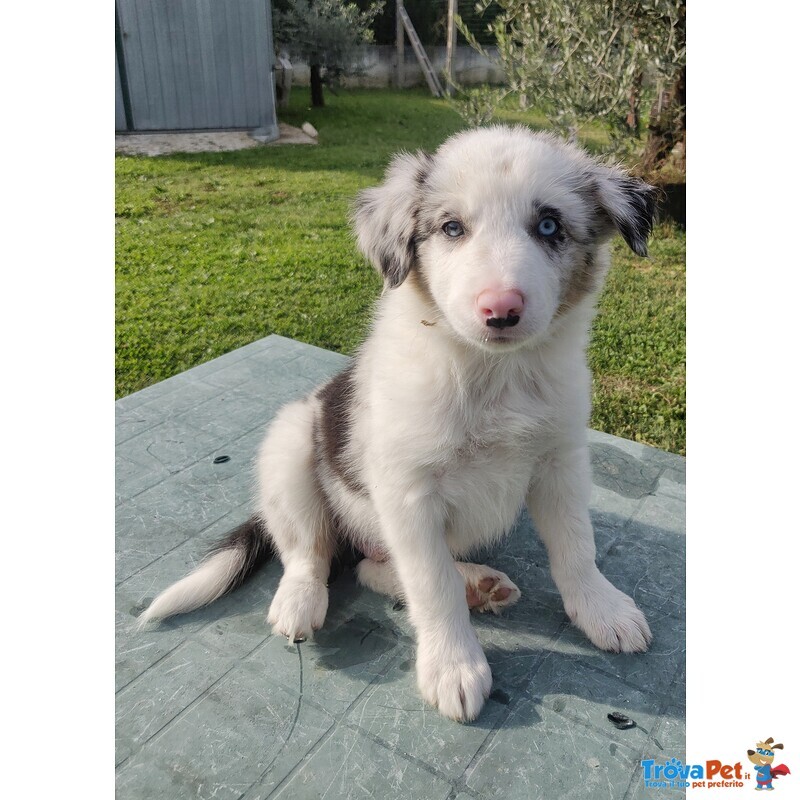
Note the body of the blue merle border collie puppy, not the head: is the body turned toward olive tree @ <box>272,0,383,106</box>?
no

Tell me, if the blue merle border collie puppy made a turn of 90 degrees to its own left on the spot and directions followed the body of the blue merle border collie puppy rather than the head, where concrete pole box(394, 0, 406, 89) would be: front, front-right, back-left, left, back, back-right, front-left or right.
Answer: front-left

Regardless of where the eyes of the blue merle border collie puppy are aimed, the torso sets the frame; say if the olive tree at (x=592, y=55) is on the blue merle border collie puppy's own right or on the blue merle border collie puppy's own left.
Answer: on the blue merle border collie puppy's own left

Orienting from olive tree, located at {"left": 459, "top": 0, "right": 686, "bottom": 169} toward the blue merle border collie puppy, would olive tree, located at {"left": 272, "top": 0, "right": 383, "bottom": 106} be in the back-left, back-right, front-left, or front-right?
back-right

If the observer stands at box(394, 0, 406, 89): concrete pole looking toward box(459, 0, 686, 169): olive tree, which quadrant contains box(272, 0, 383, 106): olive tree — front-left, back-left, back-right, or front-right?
front-right

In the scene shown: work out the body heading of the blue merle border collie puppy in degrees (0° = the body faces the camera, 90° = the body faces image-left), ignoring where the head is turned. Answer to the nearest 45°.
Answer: approximately 315°
